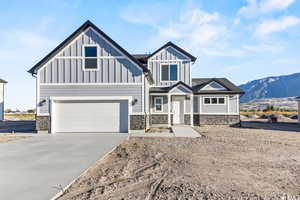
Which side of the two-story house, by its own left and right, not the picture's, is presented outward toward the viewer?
front

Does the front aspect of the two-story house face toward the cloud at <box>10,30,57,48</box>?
no
